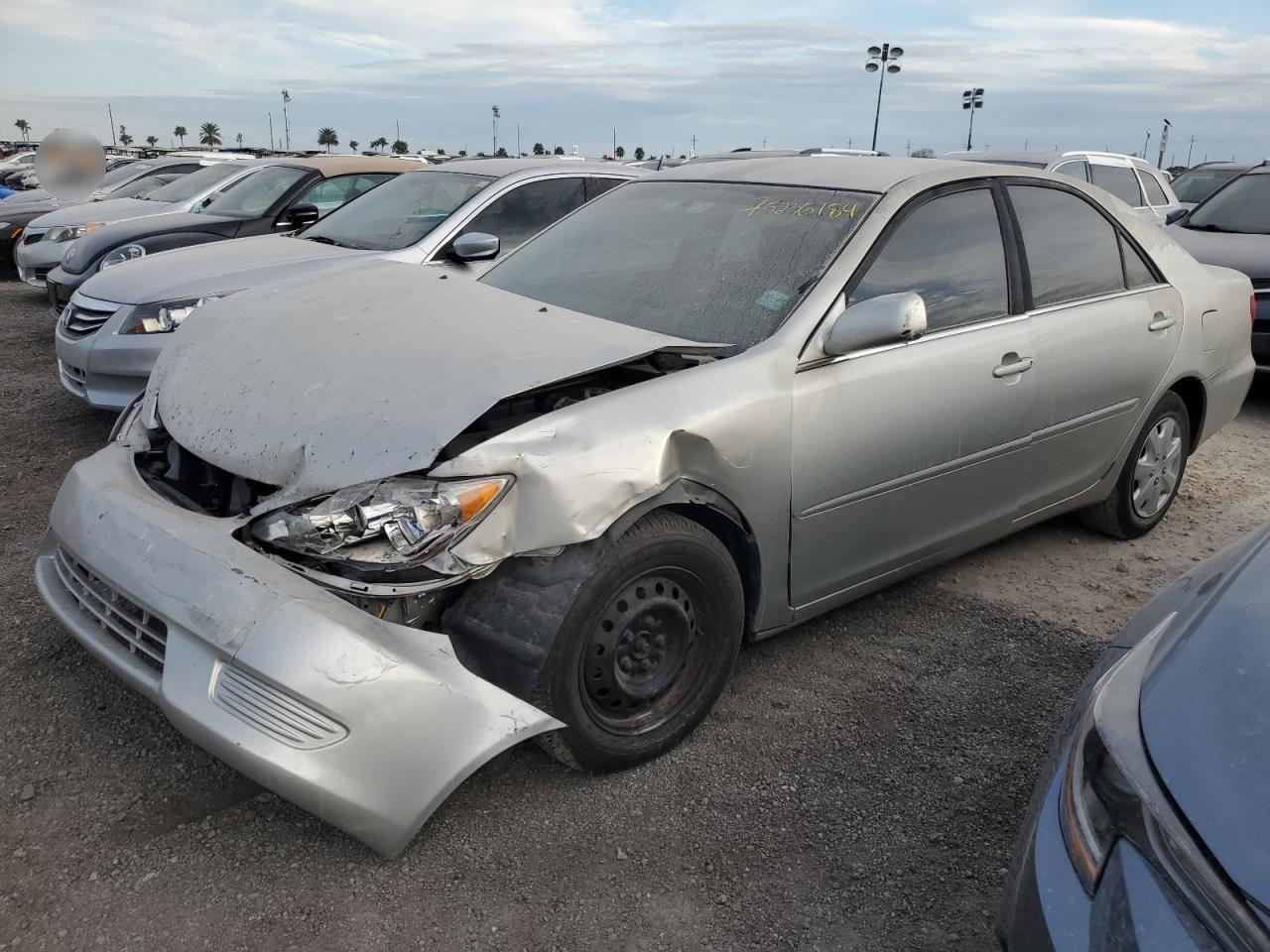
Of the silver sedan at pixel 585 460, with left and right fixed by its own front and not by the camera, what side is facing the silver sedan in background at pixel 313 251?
right

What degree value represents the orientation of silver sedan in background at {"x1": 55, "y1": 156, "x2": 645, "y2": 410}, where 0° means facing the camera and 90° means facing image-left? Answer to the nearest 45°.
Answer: approximately 45°

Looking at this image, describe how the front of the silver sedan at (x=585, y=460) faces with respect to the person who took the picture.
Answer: facing the viewer and to the left of the viewer

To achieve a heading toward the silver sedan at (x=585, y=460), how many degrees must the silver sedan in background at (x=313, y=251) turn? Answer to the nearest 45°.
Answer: approximately 45° to its left

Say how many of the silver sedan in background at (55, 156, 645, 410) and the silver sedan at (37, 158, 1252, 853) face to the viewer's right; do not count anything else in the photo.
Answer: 0
